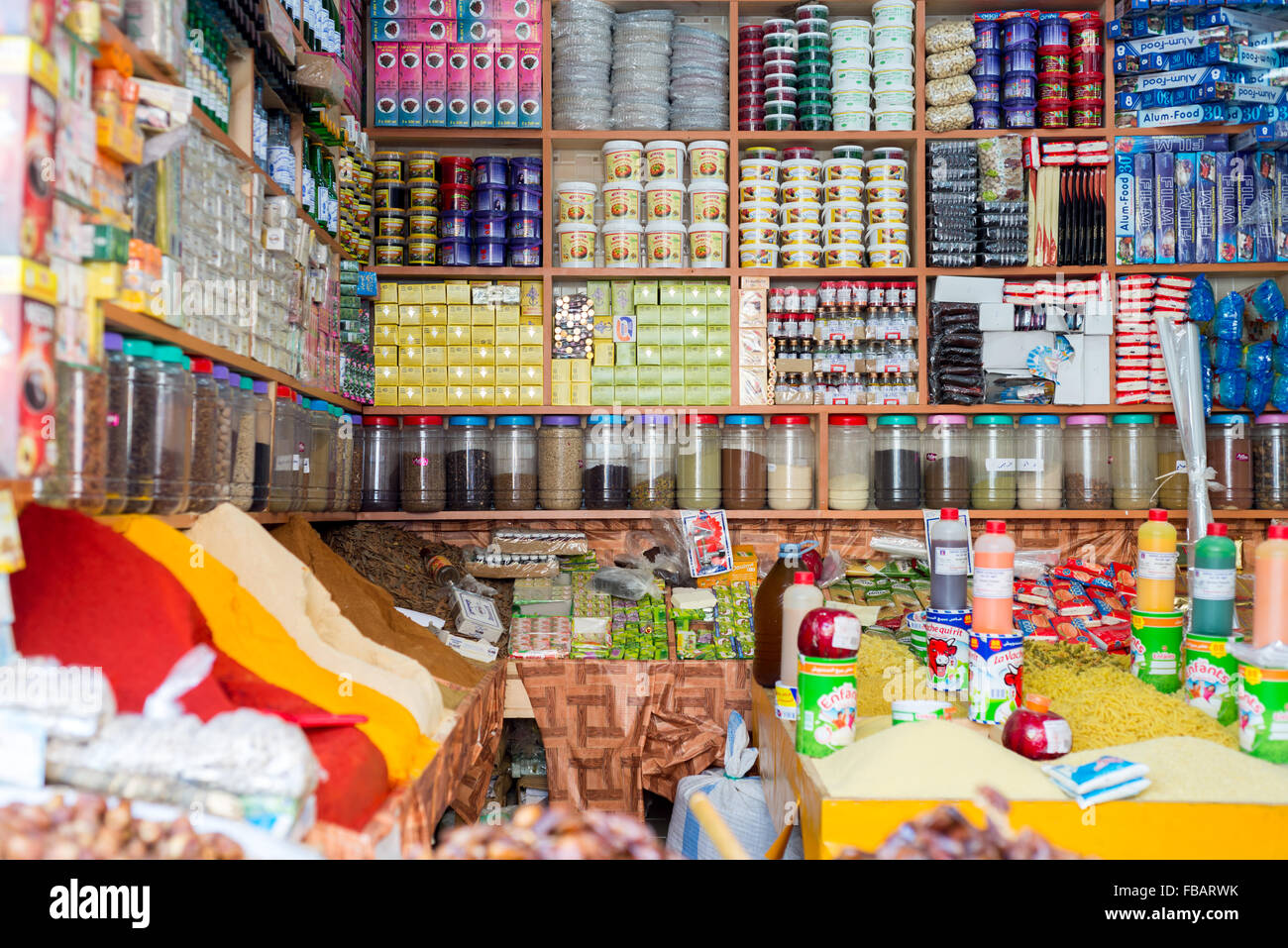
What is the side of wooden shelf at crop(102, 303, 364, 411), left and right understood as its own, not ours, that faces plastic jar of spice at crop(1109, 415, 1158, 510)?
front

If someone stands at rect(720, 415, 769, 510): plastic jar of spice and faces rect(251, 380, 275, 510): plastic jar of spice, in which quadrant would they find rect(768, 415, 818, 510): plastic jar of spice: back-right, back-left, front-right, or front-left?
back-left

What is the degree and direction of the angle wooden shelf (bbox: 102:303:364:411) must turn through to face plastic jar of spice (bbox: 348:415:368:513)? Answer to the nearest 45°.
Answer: approximately 90° to its left

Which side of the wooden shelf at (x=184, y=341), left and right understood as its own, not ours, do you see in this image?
right

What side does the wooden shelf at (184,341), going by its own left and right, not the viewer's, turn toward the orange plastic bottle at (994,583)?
front

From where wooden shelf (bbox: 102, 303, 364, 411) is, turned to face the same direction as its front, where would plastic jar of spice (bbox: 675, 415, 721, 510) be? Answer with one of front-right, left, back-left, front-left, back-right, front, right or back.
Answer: front-left

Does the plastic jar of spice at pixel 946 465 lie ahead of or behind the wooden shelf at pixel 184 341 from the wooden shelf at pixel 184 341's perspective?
ahead

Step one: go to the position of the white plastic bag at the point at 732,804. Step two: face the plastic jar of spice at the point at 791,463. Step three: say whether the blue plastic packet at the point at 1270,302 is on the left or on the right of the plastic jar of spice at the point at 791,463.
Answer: right

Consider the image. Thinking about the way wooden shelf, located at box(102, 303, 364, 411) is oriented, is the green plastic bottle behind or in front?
in front

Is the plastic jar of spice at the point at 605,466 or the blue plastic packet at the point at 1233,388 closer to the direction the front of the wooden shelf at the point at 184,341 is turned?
the blue plastic packet

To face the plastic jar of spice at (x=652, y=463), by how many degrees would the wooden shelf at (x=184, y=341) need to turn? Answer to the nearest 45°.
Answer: approximately 45° to its left

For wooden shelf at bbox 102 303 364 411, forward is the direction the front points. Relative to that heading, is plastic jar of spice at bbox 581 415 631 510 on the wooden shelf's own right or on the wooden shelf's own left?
on the wooden shelf's own left
